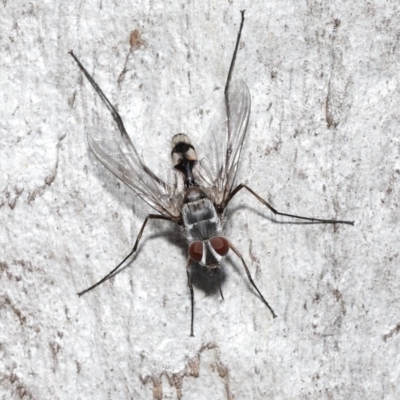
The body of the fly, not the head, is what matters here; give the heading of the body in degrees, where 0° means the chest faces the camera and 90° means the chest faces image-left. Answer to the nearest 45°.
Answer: approximately 0°
